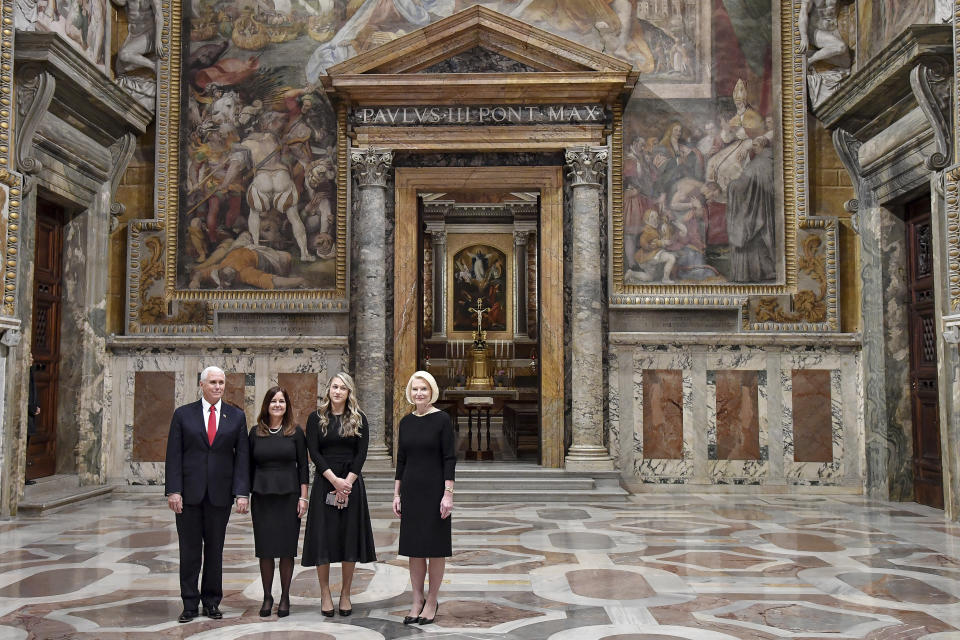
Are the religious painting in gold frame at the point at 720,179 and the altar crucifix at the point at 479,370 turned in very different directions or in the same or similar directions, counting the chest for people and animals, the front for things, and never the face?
same or similar directions

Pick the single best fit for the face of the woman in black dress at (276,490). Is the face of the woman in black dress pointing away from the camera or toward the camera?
toward the camera

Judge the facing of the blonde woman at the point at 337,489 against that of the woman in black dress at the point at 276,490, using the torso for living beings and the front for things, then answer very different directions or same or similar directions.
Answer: same or similar directions

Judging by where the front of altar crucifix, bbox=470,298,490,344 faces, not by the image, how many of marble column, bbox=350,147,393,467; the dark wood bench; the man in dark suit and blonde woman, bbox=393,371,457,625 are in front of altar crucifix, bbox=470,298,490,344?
4

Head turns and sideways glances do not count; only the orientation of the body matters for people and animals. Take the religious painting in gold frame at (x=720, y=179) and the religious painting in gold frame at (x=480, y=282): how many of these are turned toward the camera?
2

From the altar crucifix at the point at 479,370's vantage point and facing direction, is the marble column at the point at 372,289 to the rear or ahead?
ahead

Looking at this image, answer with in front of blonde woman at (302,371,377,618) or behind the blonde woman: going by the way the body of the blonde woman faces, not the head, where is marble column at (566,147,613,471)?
behind

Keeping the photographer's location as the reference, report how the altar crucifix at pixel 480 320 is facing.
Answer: facing the viewer

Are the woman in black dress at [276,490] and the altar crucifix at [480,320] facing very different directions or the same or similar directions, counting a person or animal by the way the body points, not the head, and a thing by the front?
same or similar directions

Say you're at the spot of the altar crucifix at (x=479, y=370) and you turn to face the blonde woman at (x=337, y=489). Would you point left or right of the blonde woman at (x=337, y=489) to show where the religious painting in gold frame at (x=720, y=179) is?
left

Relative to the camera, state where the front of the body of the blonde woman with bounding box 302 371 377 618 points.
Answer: toward the camera

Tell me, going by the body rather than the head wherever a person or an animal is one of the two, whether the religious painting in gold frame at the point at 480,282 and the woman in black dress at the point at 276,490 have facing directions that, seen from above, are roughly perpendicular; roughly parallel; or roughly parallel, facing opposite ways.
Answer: roughly parallel

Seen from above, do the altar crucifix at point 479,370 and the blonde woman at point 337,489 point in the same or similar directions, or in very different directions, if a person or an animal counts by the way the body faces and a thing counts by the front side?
same or similar directions
